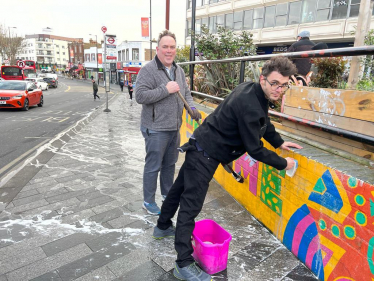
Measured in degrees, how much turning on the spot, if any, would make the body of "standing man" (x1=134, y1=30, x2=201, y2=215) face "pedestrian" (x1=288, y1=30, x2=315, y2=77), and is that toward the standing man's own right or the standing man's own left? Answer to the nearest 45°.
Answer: approximately 90° to the standing man's own left

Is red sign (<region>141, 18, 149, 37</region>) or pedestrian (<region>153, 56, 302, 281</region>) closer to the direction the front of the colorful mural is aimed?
the pedestrian

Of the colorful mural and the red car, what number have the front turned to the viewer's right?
0

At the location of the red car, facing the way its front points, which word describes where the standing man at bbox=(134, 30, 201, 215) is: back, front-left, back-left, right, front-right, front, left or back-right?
front-left

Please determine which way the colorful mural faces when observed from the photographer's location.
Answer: facing the viewer and to the left of the viewer

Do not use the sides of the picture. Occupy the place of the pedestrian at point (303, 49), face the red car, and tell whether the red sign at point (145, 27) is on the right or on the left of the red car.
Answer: right

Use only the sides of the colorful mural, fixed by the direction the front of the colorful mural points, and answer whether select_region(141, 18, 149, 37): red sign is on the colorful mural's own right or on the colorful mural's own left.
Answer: on the colorful mural's own right

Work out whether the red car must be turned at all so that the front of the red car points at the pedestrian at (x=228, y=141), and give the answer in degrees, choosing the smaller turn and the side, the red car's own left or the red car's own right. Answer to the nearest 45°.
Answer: approximately 45° to the red car's own left

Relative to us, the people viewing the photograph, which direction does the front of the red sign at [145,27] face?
facing the viewer

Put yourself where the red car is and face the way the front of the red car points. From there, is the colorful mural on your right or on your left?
on your left

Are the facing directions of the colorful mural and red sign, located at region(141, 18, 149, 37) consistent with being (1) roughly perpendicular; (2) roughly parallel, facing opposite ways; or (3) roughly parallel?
roughly perpendicular

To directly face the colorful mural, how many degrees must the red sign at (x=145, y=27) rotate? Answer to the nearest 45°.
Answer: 0° — it already faces it

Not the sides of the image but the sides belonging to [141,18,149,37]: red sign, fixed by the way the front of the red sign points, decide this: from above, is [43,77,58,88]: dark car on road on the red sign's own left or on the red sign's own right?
on the red sign's own right

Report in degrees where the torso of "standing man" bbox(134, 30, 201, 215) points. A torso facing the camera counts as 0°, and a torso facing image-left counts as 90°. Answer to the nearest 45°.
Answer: approximately 315°

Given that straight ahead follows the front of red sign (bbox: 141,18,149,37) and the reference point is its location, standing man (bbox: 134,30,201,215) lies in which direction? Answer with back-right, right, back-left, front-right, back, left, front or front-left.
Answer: front
